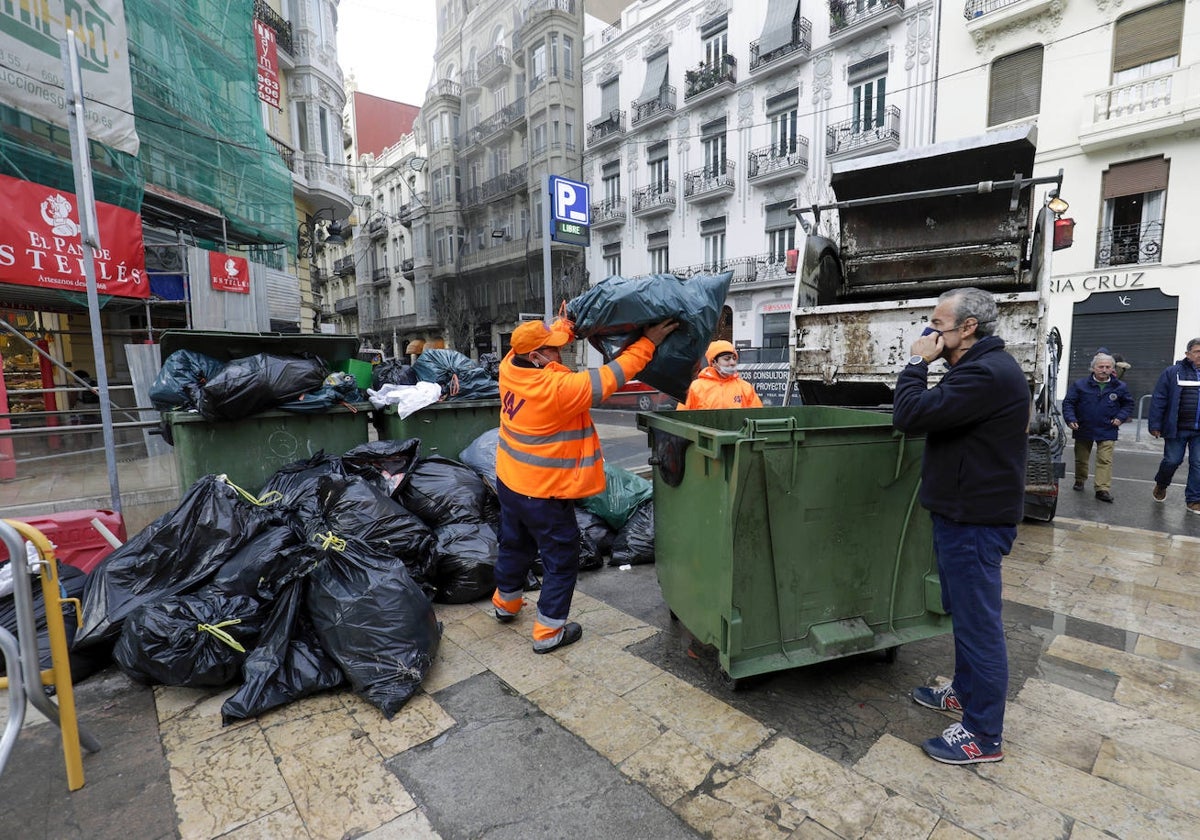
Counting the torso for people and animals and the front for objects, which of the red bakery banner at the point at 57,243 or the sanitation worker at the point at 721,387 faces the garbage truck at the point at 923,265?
the red bakery banner

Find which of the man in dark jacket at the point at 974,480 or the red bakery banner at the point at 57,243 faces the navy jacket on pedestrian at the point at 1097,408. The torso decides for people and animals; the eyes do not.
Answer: the red bakery banner

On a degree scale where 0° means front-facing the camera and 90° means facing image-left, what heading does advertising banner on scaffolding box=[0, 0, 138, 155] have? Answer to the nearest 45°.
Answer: approximately 315°

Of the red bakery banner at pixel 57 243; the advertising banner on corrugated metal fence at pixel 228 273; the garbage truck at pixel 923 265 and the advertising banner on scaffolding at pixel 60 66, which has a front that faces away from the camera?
the garbage truck

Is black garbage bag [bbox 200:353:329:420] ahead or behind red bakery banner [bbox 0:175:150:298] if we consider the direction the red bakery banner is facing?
ahead

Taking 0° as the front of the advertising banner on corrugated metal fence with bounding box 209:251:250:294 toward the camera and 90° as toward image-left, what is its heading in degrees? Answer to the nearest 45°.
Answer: approximately 315°

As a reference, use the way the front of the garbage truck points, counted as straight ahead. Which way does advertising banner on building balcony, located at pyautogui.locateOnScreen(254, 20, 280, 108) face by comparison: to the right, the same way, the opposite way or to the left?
to the right

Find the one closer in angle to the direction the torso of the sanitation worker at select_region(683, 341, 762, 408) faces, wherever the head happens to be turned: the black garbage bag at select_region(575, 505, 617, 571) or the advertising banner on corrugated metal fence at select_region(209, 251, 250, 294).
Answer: the black garbage bag

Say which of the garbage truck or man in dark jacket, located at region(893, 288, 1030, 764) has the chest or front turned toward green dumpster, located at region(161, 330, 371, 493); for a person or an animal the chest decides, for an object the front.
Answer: the man in dark jacket

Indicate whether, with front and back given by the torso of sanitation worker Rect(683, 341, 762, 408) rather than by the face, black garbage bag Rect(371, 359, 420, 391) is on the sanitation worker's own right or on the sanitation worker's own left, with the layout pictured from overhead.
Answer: on the sanitation worker's own right

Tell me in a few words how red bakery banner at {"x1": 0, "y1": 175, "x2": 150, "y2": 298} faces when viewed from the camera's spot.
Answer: facing the viewer and to the right of the viewer

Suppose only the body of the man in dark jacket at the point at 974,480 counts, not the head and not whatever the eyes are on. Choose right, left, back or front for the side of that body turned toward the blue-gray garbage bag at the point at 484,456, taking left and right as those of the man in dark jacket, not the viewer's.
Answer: front

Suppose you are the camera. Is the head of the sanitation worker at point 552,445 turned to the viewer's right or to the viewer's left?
to the viewer's right

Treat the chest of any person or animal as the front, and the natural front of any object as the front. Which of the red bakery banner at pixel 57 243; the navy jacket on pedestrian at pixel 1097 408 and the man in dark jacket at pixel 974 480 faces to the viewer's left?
the man in dark jacket

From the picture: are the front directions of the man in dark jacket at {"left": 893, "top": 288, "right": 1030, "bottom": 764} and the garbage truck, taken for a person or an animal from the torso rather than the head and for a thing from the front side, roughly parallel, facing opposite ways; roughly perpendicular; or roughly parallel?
roughly perpendicular

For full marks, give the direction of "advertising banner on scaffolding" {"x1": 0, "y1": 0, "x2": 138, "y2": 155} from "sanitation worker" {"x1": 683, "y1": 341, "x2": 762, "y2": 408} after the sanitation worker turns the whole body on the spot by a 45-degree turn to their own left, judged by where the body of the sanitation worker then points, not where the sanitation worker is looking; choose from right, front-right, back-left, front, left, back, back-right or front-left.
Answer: back-right

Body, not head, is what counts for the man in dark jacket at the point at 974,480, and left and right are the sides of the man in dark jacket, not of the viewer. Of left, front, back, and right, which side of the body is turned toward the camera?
left

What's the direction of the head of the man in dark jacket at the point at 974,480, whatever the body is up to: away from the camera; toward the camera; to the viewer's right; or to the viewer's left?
to the viewer's left
